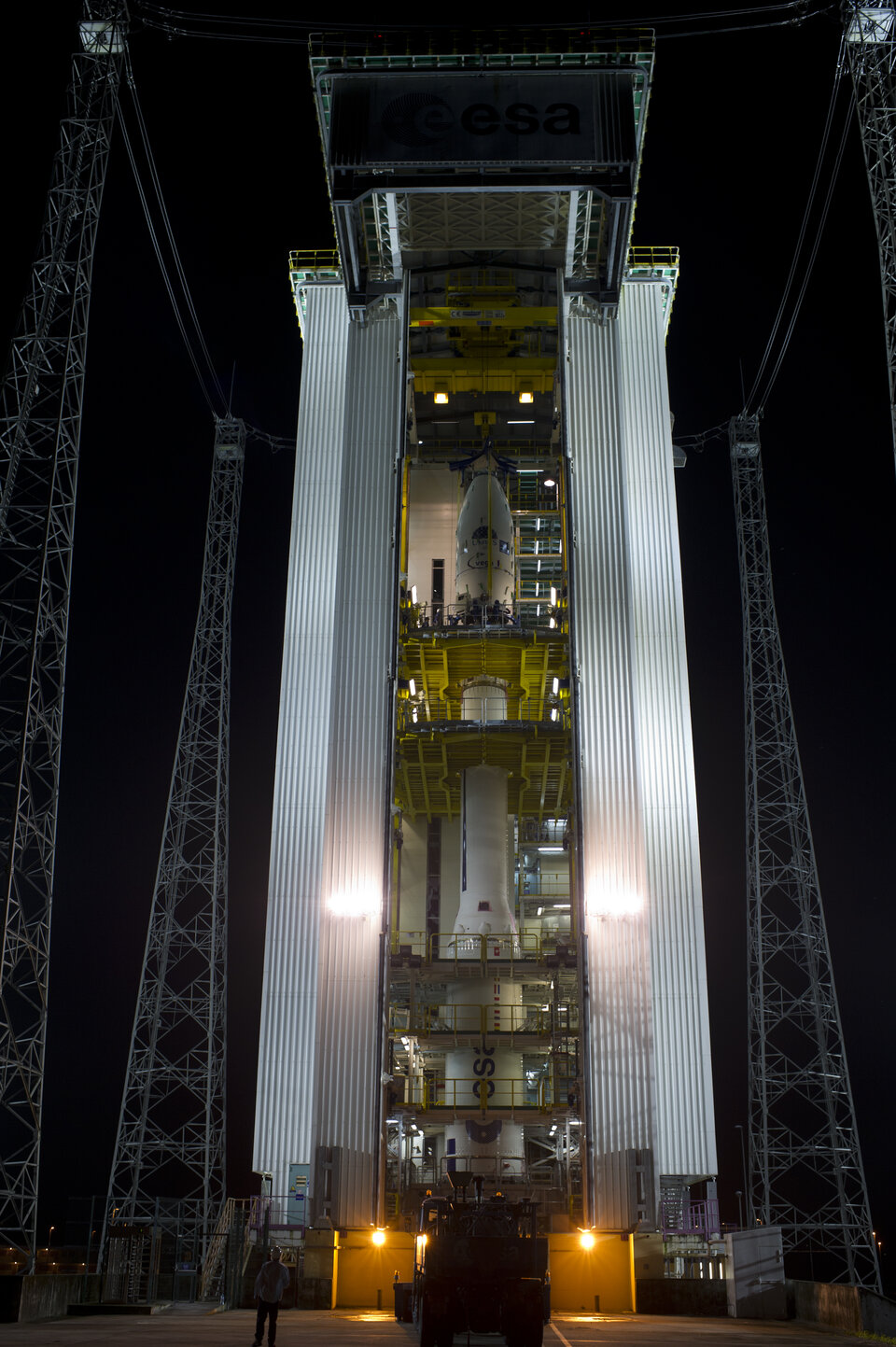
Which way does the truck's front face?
away from the camera

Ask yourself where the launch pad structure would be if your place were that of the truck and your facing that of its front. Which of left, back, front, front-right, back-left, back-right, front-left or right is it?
front
